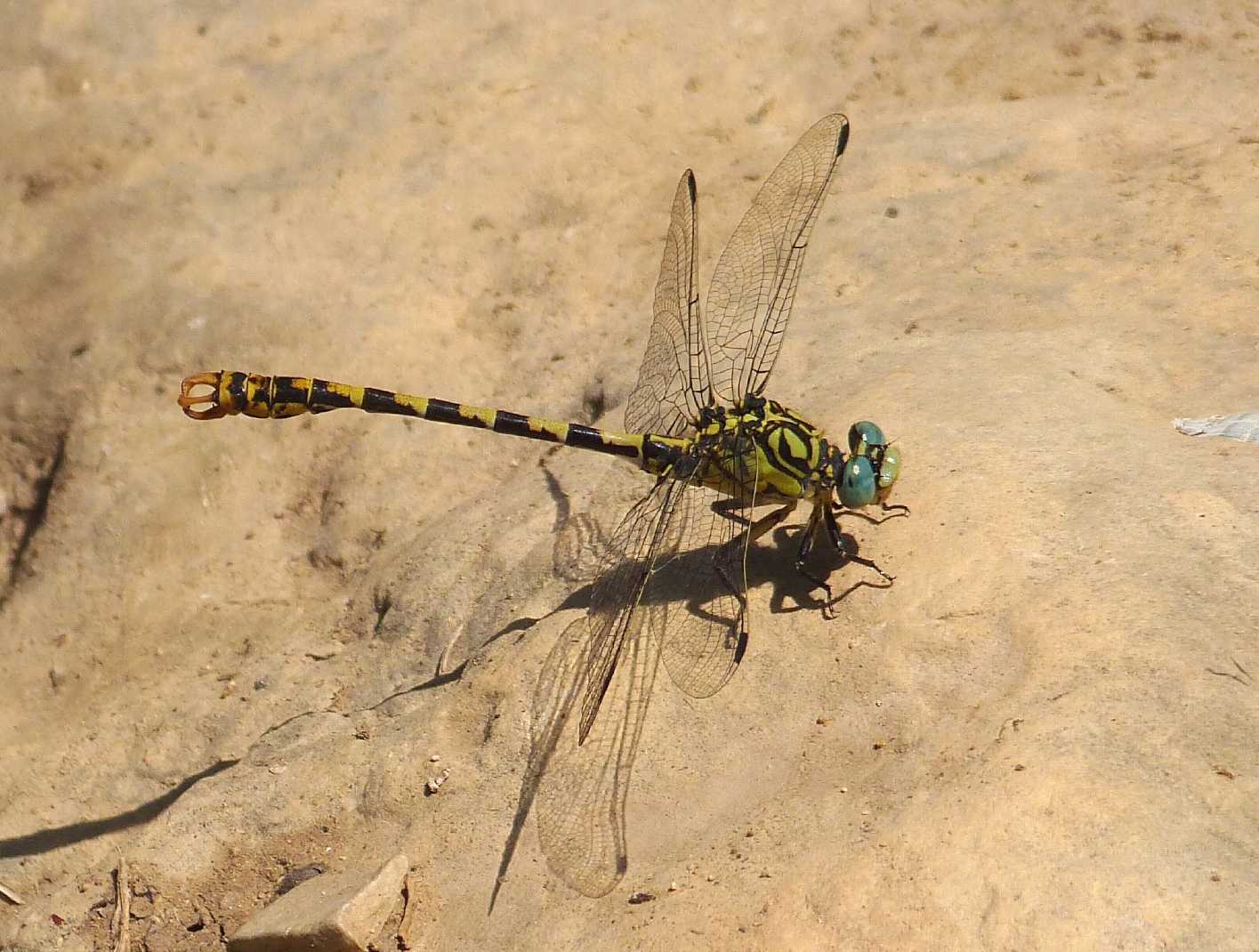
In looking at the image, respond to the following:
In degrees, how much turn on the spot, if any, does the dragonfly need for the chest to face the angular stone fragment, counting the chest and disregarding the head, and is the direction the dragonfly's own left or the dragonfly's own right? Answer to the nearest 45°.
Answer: approximately 135° to the dragonfly's own right

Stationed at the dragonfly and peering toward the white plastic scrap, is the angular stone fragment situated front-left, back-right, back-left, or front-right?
back-right

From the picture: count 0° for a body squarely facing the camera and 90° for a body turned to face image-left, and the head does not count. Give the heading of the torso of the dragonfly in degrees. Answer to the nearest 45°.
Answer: approximately 270°

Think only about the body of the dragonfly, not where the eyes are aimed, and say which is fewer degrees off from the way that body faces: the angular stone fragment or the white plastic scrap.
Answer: the white plastic scrap

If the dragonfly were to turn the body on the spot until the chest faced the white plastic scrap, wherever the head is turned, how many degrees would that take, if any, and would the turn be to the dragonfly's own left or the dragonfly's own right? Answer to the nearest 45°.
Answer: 0° — it already faces it
